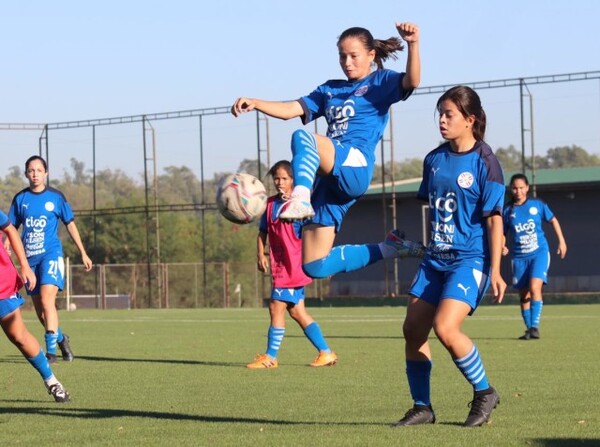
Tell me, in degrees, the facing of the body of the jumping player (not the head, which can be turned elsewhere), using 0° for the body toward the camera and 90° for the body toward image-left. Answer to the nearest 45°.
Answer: approximately 45°

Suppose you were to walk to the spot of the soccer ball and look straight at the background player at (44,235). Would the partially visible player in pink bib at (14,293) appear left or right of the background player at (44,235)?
left

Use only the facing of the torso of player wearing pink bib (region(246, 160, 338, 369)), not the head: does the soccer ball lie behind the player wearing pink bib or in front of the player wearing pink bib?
in front

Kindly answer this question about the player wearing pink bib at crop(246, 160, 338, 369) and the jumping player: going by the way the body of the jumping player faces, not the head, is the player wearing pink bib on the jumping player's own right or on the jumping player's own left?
on the jumping player's own right

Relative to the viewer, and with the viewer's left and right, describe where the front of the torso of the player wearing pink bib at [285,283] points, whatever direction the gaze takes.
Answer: facing the viewer and to the left of the viewer

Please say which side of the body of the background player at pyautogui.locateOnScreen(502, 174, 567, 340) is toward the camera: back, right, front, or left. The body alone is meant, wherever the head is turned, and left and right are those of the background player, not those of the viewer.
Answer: front

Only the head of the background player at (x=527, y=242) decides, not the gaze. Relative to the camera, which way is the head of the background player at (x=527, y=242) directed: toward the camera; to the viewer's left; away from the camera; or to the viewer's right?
toward the camera

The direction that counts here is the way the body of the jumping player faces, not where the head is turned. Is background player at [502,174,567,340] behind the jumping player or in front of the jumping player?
behind

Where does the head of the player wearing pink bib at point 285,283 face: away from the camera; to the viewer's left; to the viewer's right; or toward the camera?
toward the camera

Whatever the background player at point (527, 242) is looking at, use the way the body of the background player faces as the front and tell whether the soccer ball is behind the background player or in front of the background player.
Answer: in front

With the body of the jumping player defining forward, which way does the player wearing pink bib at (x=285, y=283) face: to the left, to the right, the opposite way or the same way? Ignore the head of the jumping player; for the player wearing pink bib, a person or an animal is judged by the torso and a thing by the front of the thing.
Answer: the same way

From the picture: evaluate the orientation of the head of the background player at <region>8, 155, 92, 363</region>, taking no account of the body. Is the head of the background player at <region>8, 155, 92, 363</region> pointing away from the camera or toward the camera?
toward the camera

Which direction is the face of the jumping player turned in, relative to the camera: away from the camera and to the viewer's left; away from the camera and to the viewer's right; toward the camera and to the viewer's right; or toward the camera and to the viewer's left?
toward the camera and to the viewer's left
